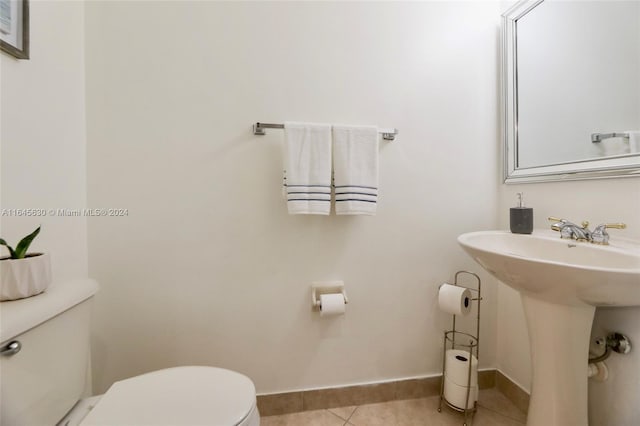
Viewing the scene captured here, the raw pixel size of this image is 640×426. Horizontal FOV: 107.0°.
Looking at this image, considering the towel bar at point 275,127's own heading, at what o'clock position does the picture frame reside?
The picture frame is roughly at 2 o'clock from the towel bar.

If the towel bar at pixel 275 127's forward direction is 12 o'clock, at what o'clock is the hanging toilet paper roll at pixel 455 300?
The hanging toilet paper roll is roughly at 9 o'clock from the towel bar.

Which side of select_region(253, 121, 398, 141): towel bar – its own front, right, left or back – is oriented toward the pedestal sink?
left

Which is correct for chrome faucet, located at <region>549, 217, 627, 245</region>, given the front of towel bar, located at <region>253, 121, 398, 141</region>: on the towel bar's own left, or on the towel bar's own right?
on the towel bar's own left

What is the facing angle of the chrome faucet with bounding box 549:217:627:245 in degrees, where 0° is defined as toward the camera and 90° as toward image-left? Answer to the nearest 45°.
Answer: approximately 45°

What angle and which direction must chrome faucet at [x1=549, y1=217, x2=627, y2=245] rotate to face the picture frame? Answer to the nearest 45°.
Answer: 0° — it already faces it

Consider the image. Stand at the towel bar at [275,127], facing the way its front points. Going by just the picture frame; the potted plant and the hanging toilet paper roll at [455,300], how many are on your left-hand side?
1

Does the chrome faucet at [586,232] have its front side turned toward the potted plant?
yes

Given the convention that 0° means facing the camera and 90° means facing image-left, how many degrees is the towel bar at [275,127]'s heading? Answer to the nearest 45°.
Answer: approximately 0°

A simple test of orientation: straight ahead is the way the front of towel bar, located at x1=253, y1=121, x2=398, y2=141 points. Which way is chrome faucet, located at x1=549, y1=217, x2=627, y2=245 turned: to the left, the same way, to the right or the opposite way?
to the right
